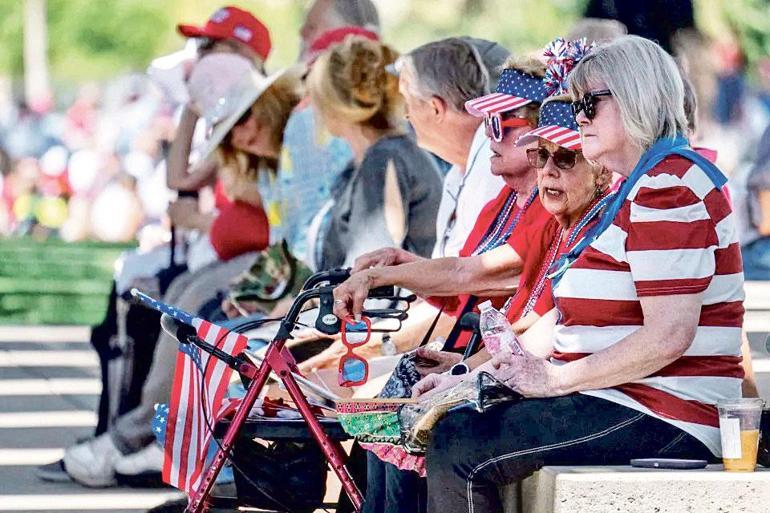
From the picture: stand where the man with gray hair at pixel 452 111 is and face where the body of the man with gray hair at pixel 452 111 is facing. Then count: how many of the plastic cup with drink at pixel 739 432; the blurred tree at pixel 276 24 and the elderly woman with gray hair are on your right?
1

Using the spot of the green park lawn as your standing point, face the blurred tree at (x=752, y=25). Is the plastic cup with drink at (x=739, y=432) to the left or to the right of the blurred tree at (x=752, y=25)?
right

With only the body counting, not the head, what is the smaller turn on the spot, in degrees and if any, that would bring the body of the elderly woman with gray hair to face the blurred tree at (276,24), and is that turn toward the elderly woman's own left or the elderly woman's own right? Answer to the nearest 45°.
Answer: approximately 90° to the elderly woman's own right

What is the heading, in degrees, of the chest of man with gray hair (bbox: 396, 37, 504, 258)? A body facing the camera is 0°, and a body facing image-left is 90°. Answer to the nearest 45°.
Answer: approximately 90°

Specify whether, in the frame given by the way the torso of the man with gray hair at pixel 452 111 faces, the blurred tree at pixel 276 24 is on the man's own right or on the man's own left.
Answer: on the man's own right

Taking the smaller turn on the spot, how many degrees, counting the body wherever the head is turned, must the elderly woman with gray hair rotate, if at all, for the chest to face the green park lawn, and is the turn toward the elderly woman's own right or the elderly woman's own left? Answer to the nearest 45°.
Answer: approximately 45° to the elderly woman's own right

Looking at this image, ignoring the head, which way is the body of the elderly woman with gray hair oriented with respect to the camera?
to the viewer's left

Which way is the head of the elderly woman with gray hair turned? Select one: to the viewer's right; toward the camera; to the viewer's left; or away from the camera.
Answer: to the viewer's left

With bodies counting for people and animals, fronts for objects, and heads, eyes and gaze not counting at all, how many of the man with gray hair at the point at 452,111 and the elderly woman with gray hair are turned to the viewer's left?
2

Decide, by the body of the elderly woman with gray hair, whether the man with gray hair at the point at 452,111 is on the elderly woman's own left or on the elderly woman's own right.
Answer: on the elderly woman's own right
